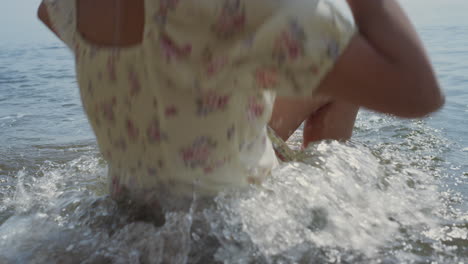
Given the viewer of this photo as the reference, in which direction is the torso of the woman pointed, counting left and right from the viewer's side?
facing away from the viewer and to the right of the viewer
